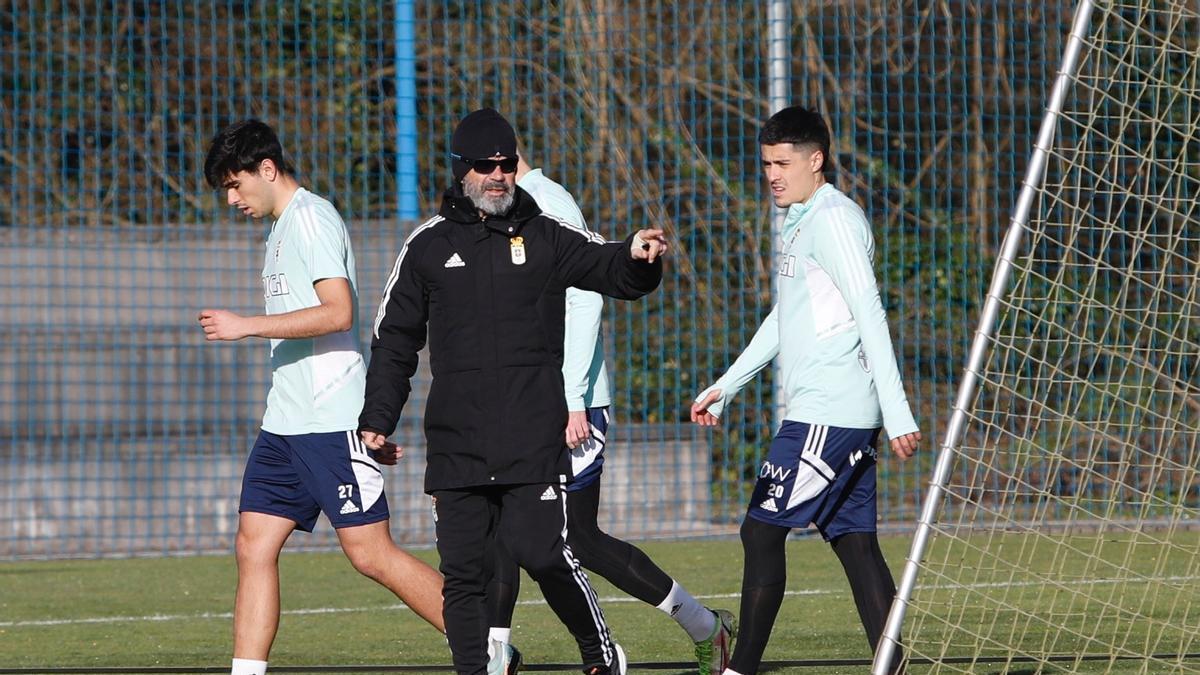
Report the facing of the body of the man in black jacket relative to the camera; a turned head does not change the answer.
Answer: toward the camera

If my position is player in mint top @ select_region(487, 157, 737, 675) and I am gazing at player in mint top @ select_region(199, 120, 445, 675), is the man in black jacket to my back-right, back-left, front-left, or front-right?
front-left

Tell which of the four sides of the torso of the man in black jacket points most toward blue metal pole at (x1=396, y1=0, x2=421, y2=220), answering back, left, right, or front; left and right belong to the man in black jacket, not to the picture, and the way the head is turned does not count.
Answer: back

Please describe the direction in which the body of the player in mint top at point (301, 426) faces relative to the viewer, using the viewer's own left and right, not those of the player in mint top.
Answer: facing to the left of the viewer

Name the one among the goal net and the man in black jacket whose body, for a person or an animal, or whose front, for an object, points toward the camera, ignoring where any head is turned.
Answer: the man in black jacket

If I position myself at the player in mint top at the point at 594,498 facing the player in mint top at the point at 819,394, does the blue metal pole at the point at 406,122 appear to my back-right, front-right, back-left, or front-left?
back-left

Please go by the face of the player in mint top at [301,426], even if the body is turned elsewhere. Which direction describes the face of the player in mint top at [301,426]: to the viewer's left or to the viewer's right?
to the viewer's left

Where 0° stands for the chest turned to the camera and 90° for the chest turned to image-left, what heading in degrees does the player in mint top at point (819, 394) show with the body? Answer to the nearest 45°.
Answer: approximately 45°

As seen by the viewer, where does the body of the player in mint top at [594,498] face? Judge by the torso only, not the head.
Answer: to the viewer's left

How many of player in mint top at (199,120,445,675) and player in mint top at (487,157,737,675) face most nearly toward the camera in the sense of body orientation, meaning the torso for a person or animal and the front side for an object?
0

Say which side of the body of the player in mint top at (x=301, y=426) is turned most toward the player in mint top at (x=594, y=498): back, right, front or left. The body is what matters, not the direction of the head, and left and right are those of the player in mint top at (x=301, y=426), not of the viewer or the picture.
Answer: back
